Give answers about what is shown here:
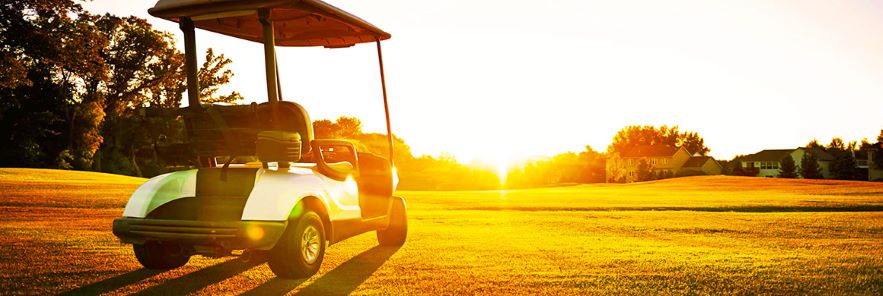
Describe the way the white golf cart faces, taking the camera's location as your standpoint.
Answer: facing away from the viewer and to the right of the viewer

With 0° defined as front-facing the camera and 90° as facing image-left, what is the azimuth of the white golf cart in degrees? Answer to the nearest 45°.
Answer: approximately 225°
